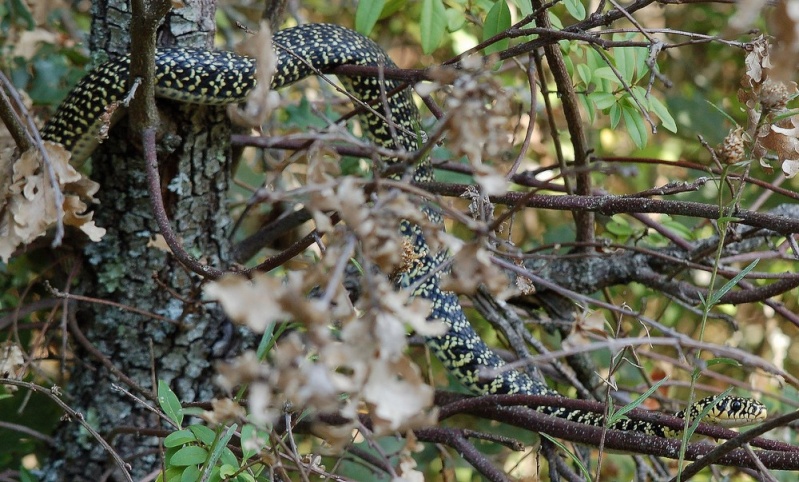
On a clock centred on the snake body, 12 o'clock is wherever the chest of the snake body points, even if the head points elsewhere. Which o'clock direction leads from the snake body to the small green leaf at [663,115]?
The small green leaf is roughly at 1 o'clock from the snake body.

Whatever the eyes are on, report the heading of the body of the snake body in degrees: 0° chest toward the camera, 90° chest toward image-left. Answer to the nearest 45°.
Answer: approximately 270°

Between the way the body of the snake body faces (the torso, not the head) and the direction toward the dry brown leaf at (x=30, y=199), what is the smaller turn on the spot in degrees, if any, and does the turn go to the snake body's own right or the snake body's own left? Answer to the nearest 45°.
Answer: approximately 135° to the snake body's own right

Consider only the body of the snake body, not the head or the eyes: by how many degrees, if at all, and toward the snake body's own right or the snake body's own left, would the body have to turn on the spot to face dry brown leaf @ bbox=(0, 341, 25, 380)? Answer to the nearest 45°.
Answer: approximately 135° to the snake body's own right
